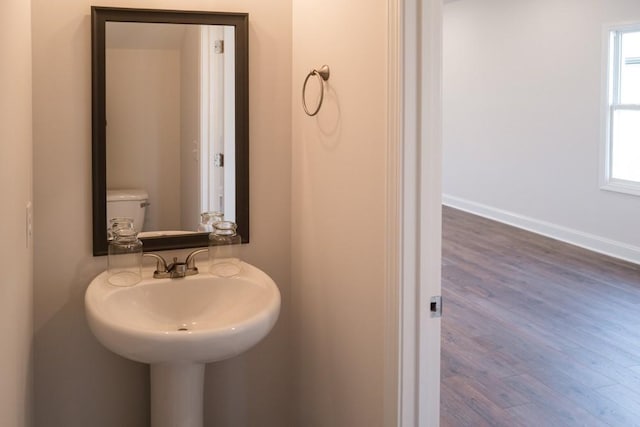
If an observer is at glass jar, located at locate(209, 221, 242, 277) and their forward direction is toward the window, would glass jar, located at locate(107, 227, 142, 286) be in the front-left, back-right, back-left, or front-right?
back-left

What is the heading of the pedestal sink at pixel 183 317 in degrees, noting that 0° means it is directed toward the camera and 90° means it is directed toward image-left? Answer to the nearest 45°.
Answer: approximately 0°
